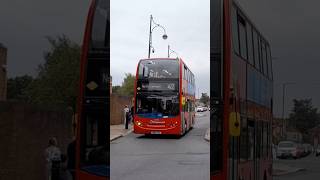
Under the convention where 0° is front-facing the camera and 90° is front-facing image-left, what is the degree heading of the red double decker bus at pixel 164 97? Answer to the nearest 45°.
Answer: approximately 0°
